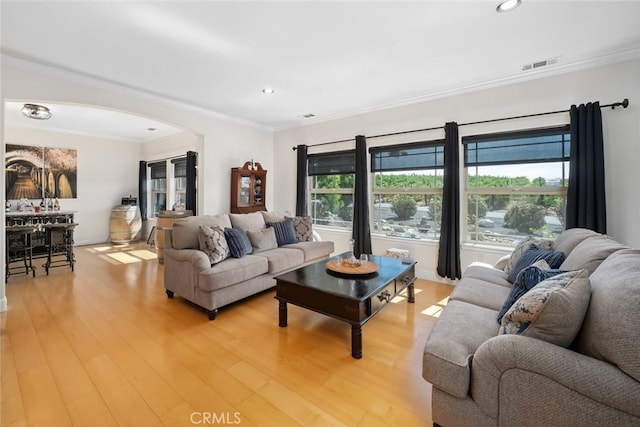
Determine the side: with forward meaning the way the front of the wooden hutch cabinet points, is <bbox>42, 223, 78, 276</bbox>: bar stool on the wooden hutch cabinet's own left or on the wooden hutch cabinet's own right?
on the wooden hutch cabinet's own right

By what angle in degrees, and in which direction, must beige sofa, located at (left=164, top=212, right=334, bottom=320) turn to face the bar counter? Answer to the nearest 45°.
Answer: approximately 180°

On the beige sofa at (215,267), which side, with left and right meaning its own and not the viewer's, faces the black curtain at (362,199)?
left

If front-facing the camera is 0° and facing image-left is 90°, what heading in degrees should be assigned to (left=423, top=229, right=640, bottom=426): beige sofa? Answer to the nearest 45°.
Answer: approximately 90°

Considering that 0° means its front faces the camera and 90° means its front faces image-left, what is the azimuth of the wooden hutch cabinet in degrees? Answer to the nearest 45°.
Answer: approximately 315°

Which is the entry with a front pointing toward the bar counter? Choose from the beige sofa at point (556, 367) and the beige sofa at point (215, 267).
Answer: the beige sofa at point (556, 367)

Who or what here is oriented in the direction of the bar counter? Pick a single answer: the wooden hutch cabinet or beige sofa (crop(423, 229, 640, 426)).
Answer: the beige sofa

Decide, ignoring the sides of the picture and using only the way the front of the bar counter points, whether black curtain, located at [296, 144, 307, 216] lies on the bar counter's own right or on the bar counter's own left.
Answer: on the bar counter's own left

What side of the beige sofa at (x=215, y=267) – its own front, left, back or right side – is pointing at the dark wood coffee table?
front

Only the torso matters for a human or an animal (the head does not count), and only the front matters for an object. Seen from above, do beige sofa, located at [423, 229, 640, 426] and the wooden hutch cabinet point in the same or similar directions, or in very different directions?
very different directions

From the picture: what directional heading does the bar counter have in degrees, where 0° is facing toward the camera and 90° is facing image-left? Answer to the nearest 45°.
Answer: approximately 0°

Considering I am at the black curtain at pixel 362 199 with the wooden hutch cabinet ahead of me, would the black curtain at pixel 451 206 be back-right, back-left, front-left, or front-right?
back-left

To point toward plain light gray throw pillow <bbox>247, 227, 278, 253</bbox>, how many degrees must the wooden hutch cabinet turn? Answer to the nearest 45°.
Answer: approximately 45° to its right

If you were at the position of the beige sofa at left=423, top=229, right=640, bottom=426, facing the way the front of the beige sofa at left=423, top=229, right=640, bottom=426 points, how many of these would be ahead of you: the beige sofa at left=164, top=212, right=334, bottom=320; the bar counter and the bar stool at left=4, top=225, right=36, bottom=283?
3
